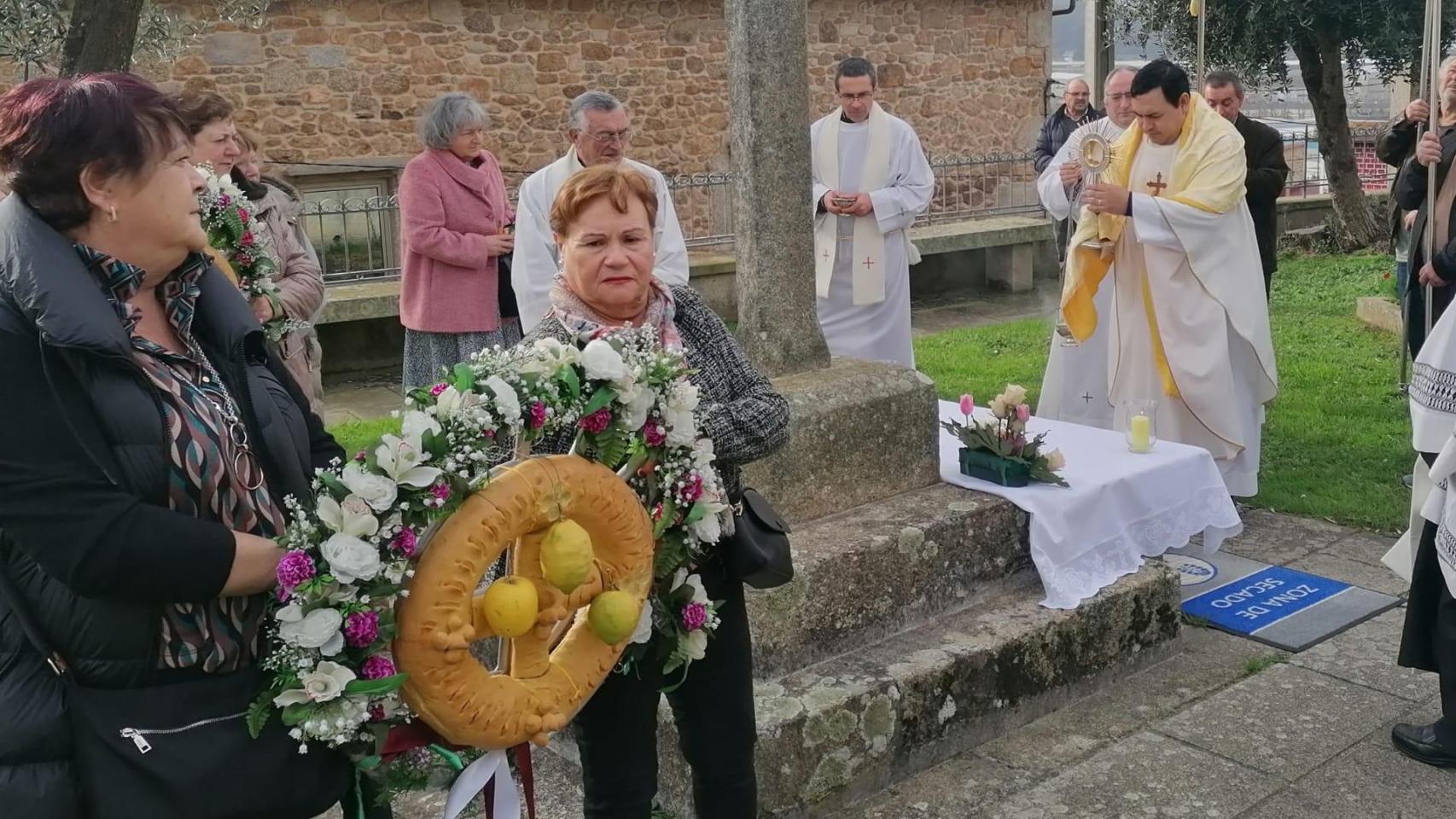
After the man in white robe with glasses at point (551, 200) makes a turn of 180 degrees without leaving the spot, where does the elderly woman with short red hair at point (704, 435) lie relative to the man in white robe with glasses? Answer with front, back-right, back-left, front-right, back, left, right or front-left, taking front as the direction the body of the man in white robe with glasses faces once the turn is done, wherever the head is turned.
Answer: back-left

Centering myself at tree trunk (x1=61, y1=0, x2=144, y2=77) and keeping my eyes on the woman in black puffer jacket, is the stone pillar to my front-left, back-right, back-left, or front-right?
front-left

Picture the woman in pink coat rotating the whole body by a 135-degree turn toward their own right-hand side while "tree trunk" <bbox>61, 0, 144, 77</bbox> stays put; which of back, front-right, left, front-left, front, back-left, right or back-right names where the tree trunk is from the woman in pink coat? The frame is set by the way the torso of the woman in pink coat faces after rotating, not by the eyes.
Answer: front-right

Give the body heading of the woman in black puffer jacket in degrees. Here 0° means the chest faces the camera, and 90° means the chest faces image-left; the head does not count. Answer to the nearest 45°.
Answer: approximately 315°

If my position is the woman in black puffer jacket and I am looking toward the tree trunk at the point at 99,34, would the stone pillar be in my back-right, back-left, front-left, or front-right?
front-right

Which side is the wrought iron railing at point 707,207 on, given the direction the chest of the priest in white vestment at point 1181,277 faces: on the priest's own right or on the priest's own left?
on the priest's own right

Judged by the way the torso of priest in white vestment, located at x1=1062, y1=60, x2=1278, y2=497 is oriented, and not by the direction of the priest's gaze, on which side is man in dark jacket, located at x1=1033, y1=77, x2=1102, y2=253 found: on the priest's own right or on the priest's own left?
on the priest's own right

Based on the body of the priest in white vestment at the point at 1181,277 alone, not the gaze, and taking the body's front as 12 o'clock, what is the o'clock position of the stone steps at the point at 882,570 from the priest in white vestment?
The stone steps is roughly at 11 o'clock from the priest in white vestment.

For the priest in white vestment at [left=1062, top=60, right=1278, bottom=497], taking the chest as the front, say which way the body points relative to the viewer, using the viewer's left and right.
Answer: facing the viewer and to the left of the viewer

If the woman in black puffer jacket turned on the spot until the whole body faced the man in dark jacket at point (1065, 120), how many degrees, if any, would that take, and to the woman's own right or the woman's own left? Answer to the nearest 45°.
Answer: approximately 90° to the woman's own left

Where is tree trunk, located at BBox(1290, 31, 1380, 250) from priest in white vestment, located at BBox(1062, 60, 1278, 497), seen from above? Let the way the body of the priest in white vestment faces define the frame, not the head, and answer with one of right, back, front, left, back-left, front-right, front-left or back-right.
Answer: back-right

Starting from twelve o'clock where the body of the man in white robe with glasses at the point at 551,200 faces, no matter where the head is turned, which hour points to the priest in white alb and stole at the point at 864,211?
The priest in white alb and stole is roughly at 9 o'clock from the man in white robe with glasses.

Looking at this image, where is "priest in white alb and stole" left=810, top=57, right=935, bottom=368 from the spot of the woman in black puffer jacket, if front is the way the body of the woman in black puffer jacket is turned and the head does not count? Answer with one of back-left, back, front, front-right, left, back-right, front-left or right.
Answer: left

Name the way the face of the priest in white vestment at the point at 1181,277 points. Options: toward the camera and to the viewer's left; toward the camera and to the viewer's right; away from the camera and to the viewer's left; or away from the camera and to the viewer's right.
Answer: toward the camera and to the viewer's left

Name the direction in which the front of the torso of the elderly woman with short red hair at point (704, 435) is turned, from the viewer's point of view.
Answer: toward the camera
